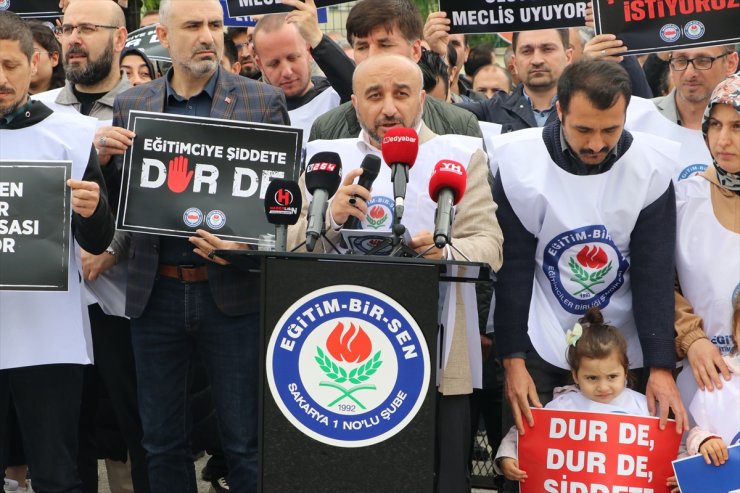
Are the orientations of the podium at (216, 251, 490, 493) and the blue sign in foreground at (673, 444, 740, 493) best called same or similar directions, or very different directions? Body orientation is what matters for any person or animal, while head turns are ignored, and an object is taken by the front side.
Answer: same or similar directions

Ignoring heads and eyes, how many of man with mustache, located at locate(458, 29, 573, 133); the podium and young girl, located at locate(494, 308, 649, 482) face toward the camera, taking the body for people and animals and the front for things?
3

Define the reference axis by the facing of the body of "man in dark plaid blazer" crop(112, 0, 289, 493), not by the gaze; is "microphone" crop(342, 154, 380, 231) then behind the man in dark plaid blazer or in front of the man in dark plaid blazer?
in front

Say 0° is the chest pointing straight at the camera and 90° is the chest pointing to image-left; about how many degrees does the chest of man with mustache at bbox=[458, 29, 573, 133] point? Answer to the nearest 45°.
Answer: approximately 0°

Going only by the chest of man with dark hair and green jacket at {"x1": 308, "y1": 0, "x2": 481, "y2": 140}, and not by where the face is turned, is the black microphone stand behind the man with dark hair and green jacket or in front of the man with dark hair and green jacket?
in front

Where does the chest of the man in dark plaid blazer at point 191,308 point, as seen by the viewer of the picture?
toward the camera

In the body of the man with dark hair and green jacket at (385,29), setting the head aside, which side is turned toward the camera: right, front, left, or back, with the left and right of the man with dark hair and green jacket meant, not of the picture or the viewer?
front

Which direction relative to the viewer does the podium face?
toward the camera

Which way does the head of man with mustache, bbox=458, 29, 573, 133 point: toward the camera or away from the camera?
toward the camera

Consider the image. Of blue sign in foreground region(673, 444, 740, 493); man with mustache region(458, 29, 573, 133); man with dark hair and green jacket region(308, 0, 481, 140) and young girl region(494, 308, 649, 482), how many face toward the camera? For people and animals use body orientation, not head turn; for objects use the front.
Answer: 4

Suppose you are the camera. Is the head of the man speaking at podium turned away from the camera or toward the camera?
toward the camera

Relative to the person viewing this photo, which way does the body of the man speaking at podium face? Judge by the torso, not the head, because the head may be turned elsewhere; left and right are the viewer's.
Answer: facing the viewer
